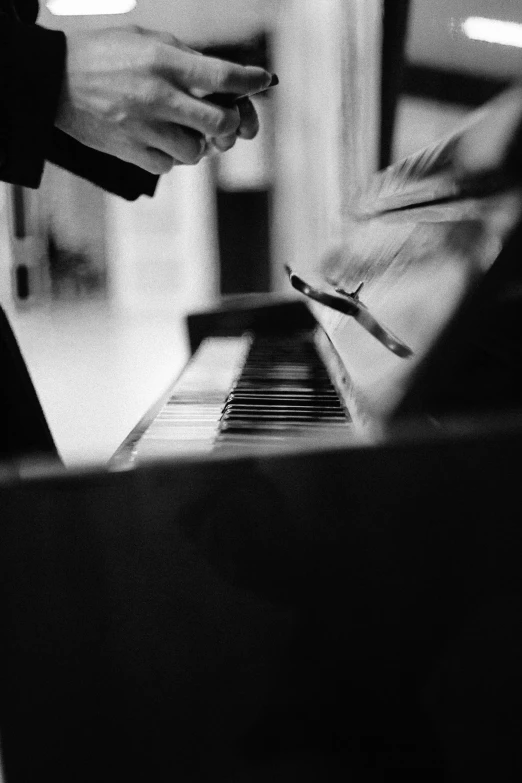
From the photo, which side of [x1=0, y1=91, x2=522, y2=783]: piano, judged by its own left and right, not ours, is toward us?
left

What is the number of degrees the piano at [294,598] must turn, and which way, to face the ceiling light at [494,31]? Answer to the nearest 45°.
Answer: approximately 90° to its right
